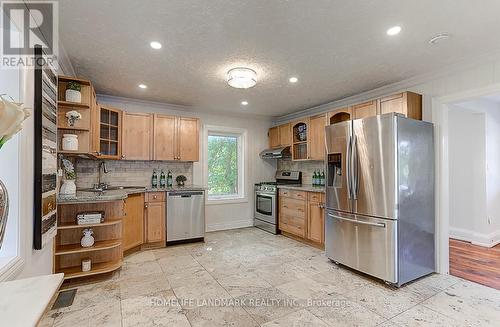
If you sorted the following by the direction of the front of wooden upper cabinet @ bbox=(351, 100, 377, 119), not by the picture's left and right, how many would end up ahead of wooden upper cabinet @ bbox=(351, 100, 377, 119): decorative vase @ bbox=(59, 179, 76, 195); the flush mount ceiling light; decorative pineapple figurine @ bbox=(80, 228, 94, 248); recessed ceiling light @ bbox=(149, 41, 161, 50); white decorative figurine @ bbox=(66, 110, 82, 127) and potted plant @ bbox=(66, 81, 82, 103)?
6

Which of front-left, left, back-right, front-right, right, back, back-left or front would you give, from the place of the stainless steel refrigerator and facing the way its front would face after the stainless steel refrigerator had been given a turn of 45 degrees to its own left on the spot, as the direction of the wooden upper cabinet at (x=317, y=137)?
back-right

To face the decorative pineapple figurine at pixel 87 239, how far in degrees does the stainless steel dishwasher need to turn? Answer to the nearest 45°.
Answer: approximately 45° to its right

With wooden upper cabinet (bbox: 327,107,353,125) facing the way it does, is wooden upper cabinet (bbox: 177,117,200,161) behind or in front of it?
in front

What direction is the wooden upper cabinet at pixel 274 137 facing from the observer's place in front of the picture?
facing the viewer and to the left of the viewer

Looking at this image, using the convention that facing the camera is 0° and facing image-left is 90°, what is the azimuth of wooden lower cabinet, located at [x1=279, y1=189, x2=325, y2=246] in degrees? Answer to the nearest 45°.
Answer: approximately 45°

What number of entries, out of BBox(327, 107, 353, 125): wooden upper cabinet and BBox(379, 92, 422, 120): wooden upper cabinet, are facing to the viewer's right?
0

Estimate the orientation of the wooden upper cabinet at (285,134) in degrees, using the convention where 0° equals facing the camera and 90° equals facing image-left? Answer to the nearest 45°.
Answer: approximately 45°

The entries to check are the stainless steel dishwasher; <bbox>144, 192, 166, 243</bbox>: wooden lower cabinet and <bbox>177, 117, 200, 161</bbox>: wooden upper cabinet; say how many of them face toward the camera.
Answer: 3

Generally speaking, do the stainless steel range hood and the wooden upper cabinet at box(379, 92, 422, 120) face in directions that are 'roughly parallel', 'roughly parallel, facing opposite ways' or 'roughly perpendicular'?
roughly parallel

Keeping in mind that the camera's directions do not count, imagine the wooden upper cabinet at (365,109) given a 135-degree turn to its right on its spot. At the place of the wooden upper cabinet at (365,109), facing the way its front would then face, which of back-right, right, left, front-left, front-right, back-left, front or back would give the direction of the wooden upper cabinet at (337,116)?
front-left

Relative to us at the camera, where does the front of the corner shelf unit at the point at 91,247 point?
facing the viewer and to the right of the viewer

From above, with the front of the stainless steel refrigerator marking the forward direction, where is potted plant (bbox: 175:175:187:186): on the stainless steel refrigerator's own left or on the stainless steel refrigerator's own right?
on the stainless steel refrigerator's own right

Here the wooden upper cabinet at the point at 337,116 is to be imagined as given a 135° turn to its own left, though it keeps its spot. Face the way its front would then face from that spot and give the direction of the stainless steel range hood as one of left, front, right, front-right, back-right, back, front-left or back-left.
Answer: back-left
